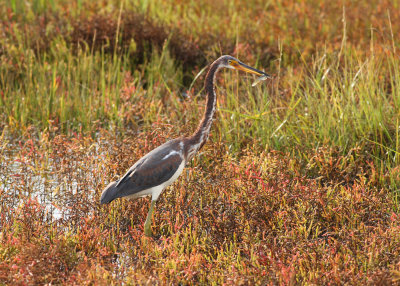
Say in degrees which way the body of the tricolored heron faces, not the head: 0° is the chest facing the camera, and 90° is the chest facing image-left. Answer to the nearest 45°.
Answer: approximately 270°
